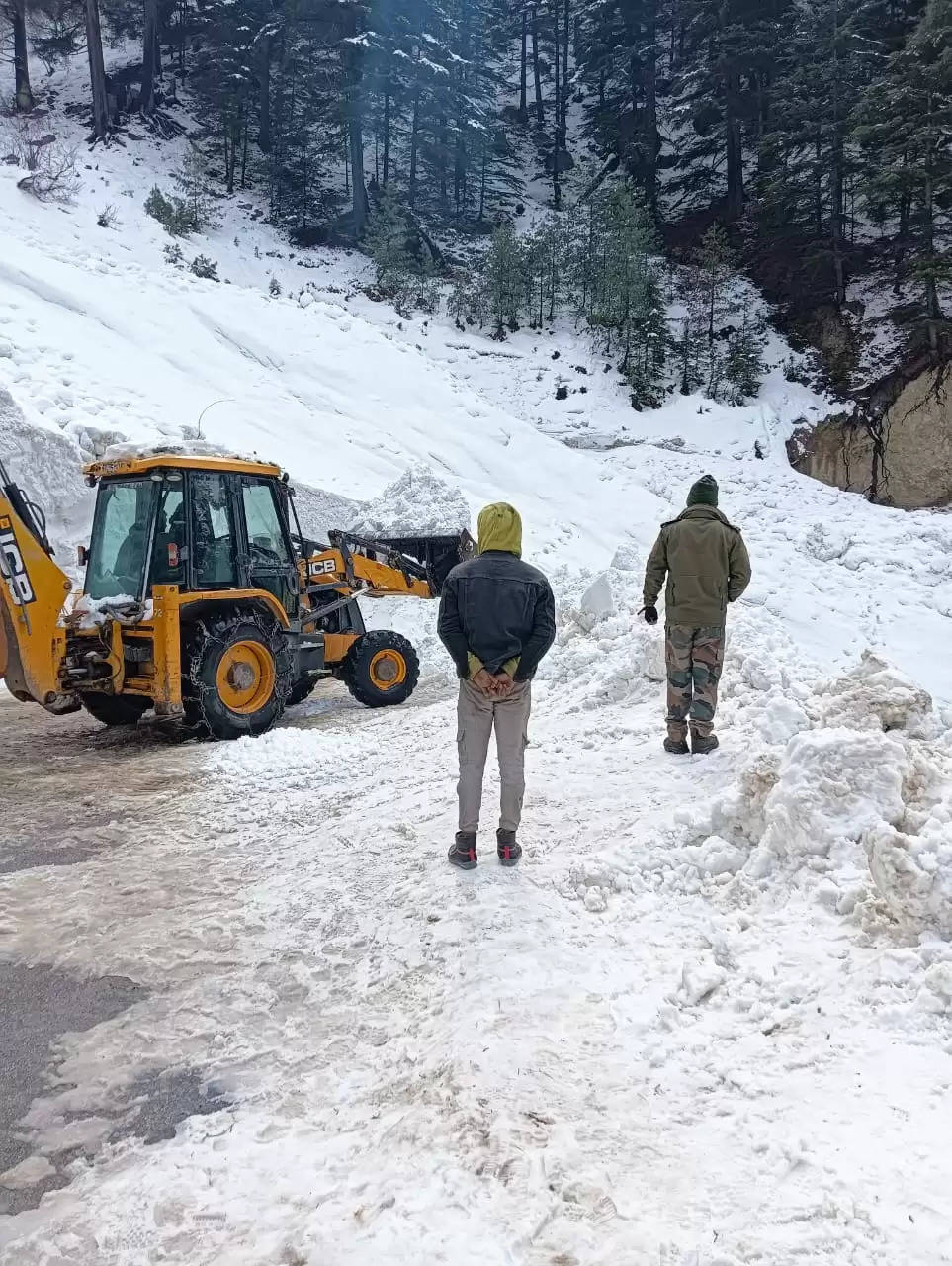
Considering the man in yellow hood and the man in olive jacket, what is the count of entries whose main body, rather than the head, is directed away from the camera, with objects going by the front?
2

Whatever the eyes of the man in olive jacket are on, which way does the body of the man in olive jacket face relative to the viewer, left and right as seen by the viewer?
facing away from the viewer

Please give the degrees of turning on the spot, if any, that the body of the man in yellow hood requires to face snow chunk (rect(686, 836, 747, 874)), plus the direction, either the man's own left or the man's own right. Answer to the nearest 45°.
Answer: approximately 135° to the man's own right

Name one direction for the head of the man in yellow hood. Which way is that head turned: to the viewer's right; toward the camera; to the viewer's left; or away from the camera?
away from the camera

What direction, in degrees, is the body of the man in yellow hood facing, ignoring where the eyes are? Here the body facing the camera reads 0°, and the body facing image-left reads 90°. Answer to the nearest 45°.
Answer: approximately 180°

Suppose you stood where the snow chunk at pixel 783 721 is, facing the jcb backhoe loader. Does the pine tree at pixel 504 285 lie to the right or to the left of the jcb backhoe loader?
right

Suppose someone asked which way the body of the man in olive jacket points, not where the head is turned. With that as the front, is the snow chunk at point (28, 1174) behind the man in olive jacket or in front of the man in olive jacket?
behind

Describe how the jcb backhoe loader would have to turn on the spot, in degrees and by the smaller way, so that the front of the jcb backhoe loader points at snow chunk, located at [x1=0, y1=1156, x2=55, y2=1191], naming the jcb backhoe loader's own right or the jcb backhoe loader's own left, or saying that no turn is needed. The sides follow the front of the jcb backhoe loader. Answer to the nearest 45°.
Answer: approximately 135° to the jcb backhoe loader's own right

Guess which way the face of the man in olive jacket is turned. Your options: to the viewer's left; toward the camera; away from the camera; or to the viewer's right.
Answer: away from the camera

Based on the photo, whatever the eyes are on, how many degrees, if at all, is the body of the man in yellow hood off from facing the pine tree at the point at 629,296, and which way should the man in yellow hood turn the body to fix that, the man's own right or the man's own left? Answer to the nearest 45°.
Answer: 0° — they already face it

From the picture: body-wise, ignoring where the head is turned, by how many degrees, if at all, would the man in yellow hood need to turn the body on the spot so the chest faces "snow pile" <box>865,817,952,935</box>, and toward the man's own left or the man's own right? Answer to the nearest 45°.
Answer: approximately 135° to the man's own right

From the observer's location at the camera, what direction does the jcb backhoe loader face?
facing away from the viewer and to the right of the viewer
